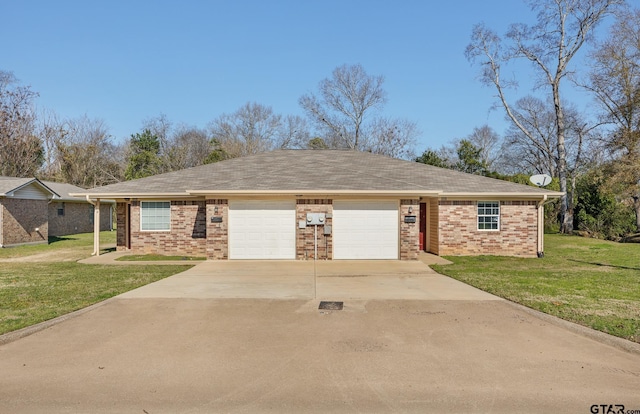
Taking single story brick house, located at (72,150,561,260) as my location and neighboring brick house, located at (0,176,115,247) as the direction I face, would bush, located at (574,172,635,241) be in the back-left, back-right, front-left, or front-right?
back-right

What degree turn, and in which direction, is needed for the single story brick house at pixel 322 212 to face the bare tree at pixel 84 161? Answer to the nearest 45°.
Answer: approximately 135° to its right

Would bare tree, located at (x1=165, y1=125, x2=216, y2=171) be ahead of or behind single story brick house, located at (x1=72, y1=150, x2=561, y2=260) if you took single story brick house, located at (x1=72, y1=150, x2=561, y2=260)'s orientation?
behind

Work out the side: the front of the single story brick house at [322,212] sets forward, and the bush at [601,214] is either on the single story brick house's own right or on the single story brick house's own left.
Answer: on the single story brick house's own left

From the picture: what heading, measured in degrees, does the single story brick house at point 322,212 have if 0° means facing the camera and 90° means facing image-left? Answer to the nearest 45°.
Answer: approximately 0°

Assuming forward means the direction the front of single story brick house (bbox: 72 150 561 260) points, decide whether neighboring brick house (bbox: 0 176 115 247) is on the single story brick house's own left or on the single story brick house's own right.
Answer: on the single story brick house's own right
